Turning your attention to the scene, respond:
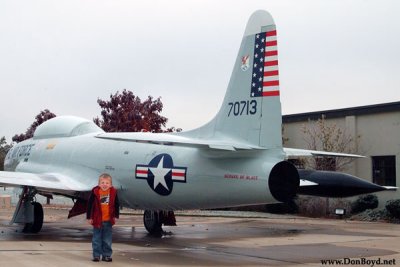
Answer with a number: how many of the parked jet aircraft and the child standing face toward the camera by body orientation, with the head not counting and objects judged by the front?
1

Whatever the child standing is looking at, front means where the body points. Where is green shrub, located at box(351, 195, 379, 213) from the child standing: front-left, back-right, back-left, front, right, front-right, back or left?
back-left

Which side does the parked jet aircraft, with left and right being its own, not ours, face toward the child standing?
left

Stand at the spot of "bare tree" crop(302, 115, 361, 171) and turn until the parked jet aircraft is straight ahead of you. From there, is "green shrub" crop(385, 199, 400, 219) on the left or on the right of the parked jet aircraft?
left

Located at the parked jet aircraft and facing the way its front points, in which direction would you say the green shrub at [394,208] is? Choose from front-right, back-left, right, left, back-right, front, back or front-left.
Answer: right

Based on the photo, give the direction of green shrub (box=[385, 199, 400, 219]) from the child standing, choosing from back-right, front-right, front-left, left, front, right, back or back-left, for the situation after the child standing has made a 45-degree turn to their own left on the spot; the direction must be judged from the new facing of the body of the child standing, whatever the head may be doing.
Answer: left

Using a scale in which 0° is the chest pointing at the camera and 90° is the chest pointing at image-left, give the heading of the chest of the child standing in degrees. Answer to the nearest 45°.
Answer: approximately 0°

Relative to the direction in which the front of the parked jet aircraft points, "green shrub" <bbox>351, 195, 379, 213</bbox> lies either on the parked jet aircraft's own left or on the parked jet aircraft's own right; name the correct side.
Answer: on the parked jet aircraft's own right

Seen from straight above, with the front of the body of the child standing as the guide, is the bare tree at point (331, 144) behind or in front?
behind

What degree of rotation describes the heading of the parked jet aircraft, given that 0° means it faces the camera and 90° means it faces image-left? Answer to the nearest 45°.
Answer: approximately 135°
